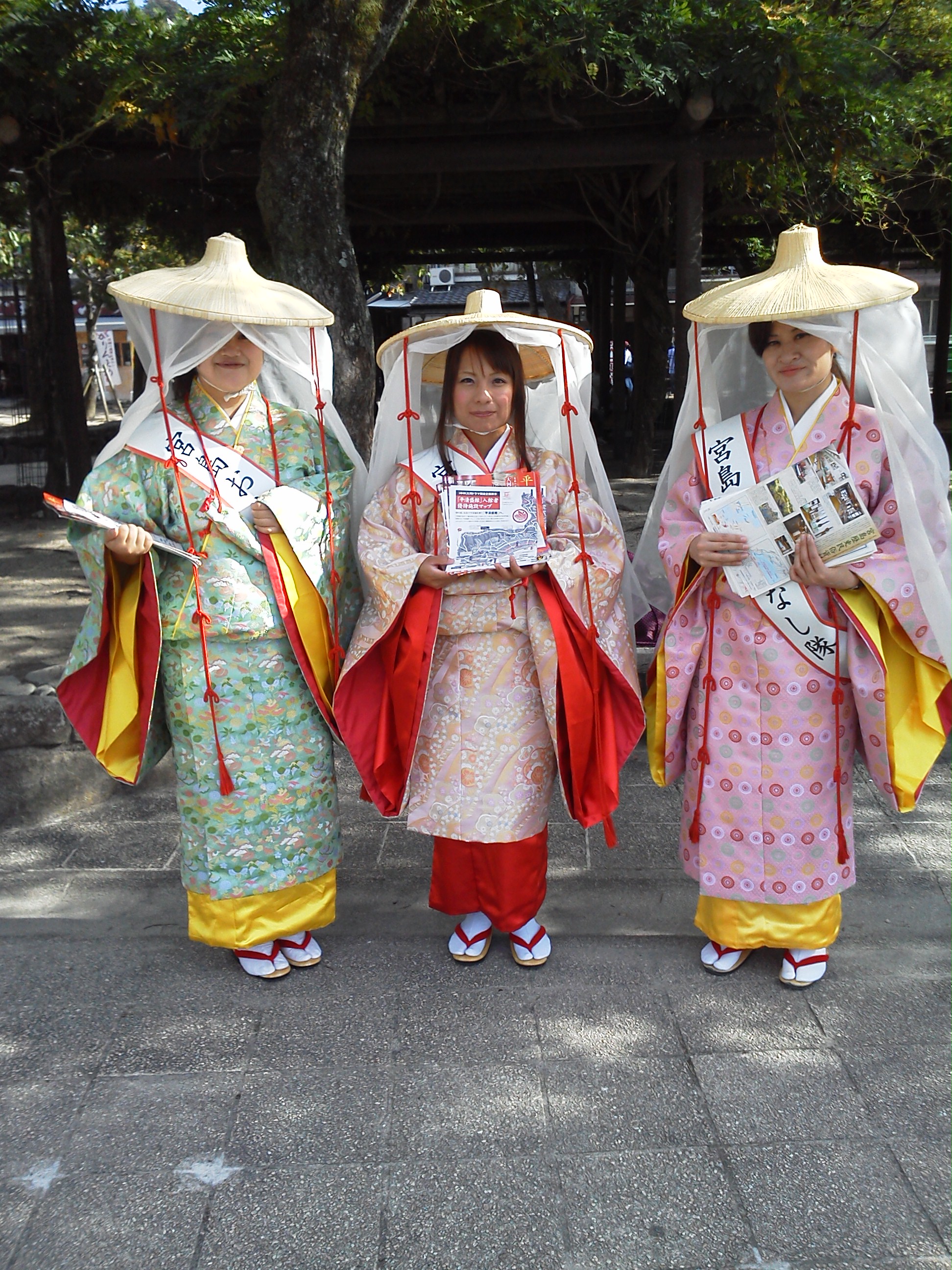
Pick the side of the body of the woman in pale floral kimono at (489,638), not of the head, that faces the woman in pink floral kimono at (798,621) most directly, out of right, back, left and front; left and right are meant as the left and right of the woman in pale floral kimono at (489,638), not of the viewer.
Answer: left

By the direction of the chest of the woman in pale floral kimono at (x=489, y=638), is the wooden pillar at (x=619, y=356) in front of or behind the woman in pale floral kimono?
behind

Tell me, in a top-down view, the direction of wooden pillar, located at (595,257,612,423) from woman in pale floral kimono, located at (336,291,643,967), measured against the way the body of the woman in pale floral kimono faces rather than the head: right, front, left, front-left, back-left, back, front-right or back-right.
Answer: back

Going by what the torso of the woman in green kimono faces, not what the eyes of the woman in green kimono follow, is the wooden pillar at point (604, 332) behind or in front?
behind

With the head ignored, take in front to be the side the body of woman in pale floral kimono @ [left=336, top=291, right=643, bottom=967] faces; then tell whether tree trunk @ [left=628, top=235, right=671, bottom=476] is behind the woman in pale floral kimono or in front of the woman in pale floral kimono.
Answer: behind

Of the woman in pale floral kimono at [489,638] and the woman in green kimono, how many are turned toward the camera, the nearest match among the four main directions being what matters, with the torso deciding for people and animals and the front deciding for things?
2

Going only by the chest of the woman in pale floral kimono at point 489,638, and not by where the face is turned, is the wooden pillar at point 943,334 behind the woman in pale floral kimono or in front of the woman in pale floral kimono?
behind

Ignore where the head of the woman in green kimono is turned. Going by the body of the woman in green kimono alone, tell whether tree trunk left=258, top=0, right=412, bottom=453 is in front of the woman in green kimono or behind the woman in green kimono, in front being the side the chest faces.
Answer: behind
